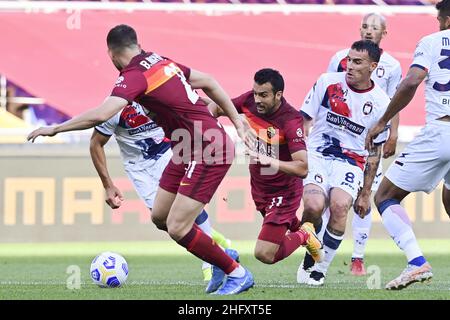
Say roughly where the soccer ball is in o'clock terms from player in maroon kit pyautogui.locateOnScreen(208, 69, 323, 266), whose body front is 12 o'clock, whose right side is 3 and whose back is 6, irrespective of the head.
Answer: The soccer ball is roughly at 1 o'clock from the player in maroon kit.

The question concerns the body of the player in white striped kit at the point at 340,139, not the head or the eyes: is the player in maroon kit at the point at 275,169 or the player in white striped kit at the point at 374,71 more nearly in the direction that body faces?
the player in maroon kit

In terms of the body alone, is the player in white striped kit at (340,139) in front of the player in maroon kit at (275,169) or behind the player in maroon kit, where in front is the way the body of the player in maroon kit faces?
behind

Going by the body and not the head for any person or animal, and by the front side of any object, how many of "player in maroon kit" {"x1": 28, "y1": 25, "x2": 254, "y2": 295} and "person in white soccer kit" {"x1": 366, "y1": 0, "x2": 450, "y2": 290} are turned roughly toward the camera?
0

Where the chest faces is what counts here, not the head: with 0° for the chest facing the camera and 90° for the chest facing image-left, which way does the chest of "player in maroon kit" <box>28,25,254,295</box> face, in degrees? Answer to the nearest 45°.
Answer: approximately 135°

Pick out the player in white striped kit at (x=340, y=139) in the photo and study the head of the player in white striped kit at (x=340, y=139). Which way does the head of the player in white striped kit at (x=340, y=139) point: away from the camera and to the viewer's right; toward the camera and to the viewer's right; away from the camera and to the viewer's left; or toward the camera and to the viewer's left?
toward the camera and to the viewer's left

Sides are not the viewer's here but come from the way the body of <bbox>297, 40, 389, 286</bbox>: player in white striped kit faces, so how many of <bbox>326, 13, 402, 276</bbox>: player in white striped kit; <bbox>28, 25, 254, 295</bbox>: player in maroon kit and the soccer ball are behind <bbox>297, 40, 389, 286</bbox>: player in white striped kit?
1

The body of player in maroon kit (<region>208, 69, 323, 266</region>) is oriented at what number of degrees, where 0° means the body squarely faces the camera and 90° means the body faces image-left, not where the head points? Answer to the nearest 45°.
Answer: approximately 45°

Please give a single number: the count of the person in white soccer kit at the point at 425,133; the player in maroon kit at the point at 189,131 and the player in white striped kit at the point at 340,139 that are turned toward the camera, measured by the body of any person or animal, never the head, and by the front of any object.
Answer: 1

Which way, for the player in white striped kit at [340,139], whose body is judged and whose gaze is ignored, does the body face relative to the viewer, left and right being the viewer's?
facing the viewer

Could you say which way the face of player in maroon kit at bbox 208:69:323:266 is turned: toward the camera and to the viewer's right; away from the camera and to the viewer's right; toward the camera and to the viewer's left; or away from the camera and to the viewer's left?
toward the camera and to the viewer's left

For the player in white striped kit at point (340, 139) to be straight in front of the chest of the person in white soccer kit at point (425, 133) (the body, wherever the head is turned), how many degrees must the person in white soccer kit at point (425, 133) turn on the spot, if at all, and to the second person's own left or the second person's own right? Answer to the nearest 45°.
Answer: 0° — they already face them
